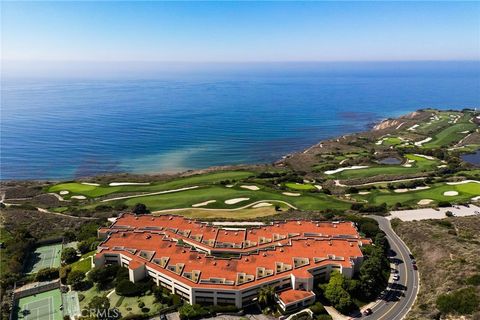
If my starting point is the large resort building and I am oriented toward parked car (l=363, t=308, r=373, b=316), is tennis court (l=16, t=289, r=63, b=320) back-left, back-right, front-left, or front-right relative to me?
back-right

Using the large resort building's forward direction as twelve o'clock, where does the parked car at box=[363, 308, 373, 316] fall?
The parked car is roughly at 10 o'clock from the large resort building.

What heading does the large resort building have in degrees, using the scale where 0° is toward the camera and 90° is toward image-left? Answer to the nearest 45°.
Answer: approximately 0°

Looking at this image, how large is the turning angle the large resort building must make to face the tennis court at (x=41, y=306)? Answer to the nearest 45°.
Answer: approximately 90° to its right

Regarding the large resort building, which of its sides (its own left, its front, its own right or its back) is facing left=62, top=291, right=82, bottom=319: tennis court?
right
